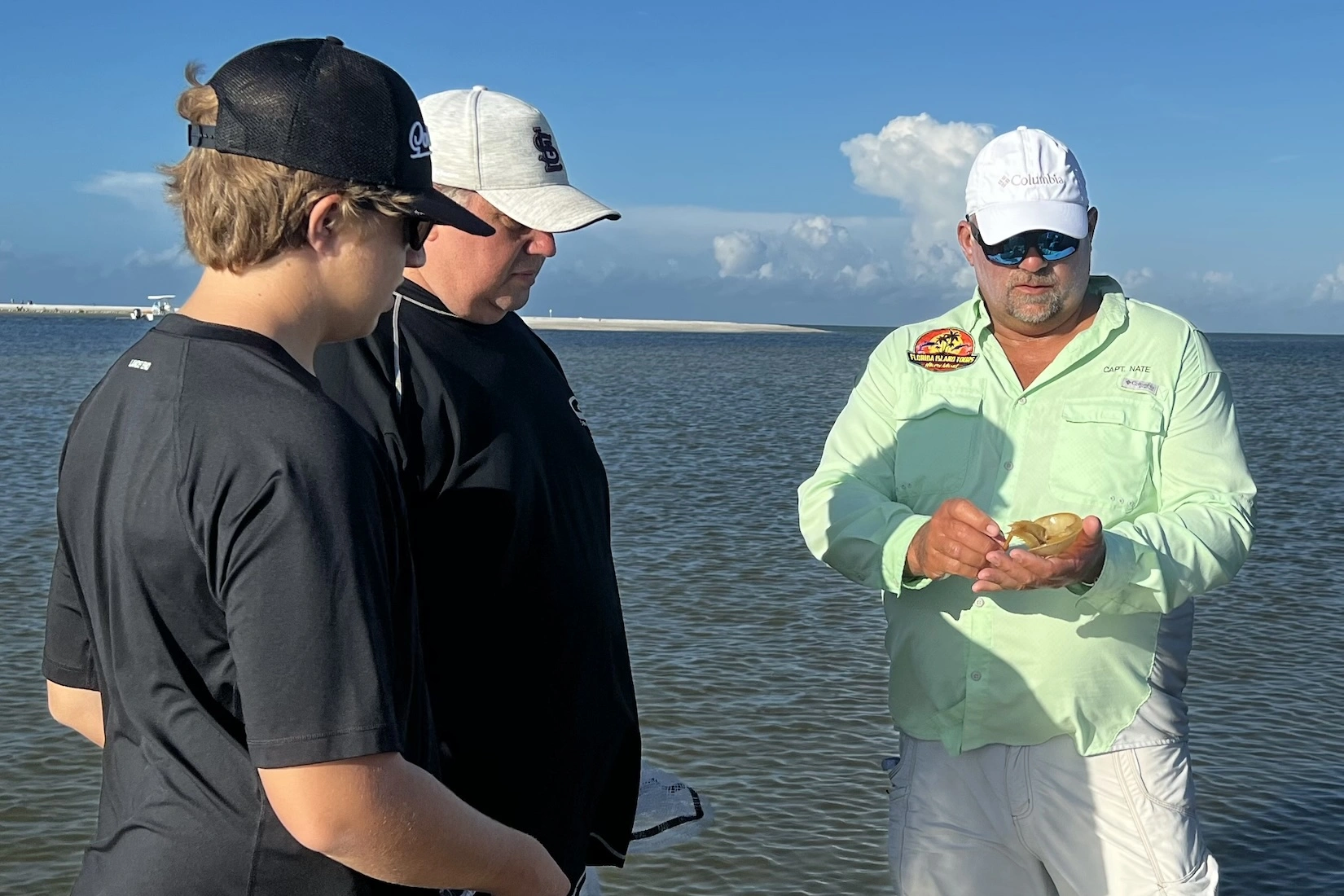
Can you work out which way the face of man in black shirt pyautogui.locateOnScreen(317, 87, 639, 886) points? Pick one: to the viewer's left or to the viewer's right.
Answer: to the viewer's right

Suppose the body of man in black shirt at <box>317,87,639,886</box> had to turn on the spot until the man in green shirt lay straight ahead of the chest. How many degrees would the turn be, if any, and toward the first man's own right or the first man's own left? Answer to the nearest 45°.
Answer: approximately 45° to the first man's own left

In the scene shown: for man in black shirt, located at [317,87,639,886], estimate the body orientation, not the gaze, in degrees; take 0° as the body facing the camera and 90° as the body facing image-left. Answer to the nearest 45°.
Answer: approximately 315°

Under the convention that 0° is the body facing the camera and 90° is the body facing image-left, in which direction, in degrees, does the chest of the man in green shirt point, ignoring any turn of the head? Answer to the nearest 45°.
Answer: approximately 0°

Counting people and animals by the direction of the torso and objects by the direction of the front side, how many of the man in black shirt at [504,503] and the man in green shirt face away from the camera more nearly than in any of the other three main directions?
0

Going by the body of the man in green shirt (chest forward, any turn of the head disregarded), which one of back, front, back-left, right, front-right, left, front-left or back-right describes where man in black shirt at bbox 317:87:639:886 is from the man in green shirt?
front-right

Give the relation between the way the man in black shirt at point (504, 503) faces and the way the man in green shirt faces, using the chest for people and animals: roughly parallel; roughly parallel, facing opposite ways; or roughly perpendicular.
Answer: roughly perpendicular
